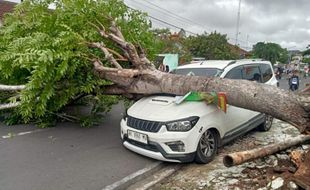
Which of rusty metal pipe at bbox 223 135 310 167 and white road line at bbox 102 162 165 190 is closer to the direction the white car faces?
the white road line

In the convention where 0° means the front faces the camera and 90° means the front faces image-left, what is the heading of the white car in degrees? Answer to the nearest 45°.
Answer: approximately 45°

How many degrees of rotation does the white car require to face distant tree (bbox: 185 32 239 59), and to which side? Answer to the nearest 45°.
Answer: approximately 135° to its right
